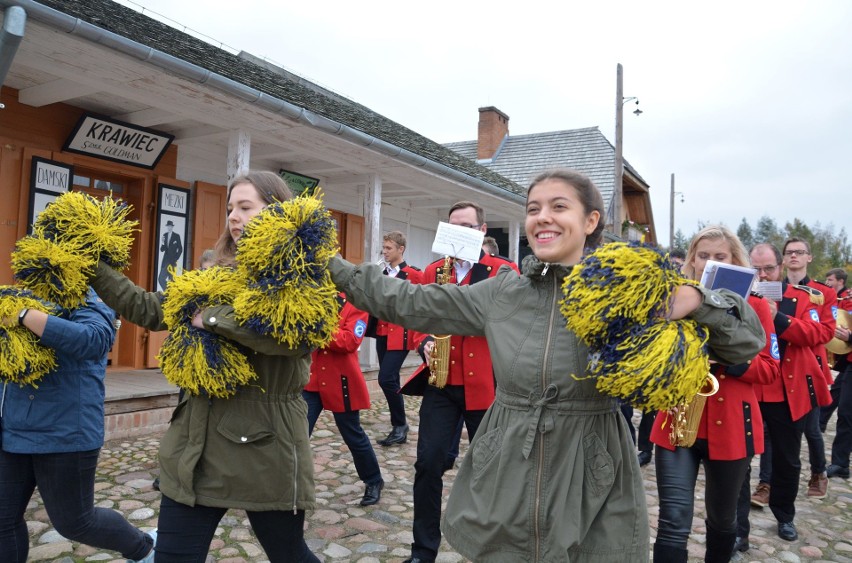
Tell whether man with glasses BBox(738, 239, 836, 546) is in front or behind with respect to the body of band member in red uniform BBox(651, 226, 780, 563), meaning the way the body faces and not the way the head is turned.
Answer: behind

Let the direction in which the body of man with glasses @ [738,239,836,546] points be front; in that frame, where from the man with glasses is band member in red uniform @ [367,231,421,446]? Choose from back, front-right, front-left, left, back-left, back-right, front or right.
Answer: front-right

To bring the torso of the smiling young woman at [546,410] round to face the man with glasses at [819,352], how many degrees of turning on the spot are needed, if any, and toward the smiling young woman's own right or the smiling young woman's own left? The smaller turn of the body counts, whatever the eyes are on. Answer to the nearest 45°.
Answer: approximately 135° to the smiling young woman's own left

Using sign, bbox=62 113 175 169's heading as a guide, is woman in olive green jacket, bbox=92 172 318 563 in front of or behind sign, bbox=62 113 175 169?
in front

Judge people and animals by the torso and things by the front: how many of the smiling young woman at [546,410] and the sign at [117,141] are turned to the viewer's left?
0

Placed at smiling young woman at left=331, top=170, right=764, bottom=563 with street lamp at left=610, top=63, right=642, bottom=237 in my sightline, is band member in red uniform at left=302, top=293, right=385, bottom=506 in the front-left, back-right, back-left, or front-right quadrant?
front-left

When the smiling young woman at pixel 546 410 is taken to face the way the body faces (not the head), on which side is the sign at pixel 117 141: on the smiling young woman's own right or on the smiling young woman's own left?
on the smiling young woman's own right

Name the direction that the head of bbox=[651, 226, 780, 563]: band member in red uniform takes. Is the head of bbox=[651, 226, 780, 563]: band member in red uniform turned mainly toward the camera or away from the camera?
toward the camera

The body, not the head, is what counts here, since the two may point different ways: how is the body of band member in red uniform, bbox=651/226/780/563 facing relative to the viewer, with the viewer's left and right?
facing the viewer and to the left of the viewer

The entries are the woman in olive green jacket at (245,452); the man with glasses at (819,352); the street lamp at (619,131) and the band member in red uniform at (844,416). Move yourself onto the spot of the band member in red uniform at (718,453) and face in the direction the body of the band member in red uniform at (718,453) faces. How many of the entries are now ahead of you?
1

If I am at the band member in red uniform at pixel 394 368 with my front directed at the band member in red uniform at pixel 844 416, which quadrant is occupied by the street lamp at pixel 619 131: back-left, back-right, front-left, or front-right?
front-left

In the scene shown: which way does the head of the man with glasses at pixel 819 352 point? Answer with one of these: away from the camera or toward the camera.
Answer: toward the camera

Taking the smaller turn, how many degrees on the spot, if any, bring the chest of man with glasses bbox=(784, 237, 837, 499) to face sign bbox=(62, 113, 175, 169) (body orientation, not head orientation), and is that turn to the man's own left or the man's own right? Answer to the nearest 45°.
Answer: approximately 45° to the man's own right

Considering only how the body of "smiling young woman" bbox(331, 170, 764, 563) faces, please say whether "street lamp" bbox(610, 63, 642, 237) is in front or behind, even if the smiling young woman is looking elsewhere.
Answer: behind

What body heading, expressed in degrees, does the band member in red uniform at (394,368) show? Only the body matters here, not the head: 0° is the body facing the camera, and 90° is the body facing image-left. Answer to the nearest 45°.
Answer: approximately 45°
